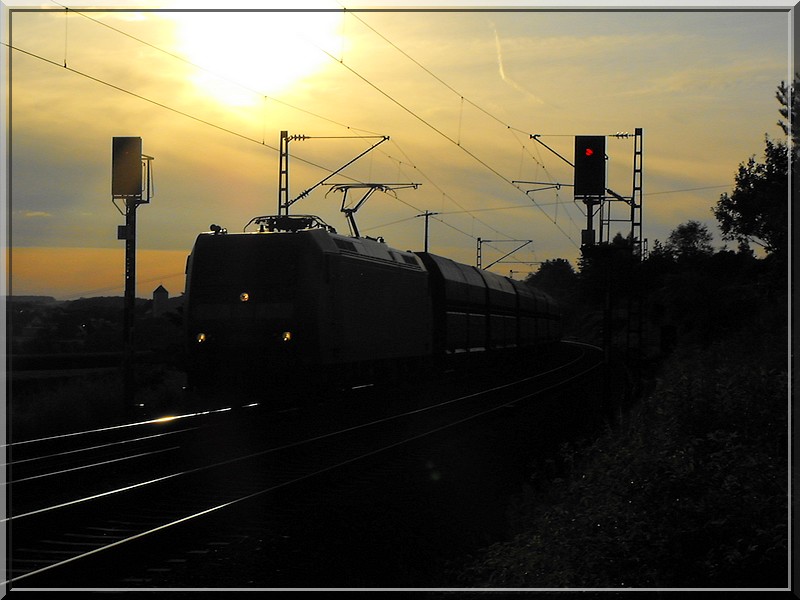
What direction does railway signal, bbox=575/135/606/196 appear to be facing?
toward the camera

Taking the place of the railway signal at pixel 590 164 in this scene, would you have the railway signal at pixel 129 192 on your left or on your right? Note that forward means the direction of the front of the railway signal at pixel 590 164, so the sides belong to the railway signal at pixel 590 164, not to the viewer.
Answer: on your right

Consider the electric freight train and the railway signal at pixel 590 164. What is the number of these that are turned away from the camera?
0

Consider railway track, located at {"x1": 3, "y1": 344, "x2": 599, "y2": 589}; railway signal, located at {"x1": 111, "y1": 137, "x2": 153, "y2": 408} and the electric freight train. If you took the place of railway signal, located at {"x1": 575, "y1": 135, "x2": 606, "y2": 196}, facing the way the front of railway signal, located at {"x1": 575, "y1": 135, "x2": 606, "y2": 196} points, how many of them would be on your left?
0

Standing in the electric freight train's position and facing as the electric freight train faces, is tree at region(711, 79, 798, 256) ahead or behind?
behind

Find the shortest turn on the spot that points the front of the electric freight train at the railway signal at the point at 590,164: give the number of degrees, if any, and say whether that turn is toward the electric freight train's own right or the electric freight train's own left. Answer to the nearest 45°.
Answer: approximately 135° to the electric freight train's own left

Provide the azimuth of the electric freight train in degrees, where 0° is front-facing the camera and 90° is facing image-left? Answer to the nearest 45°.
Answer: approximately 45°

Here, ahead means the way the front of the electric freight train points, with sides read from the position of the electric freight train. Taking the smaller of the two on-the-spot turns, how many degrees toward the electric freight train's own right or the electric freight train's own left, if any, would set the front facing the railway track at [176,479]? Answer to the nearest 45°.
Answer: approximately 45° to the electric freight train's own left
